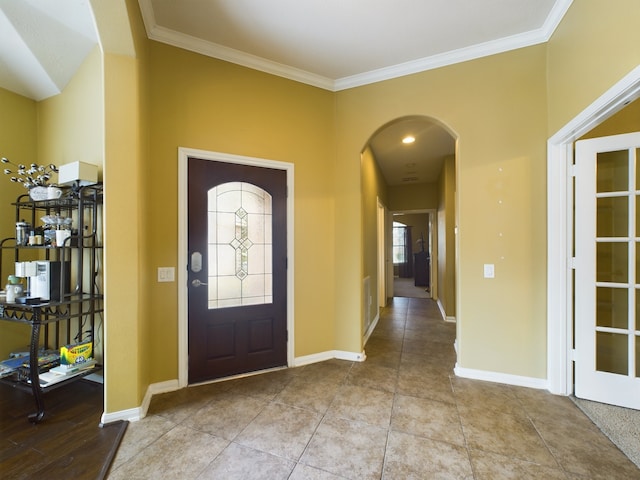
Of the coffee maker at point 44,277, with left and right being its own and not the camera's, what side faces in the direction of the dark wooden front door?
left

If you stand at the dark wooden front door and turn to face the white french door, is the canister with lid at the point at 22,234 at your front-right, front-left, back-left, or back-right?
back-right
